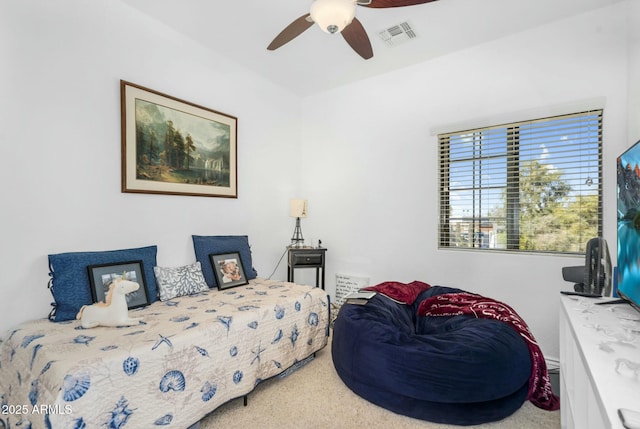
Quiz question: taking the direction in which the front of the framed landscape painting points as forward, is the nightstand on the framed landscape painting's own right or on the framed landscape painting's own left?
on the framed landscape painting's own left

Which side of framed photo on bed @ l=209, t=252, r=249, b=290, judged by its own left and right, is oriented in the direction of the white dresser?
front

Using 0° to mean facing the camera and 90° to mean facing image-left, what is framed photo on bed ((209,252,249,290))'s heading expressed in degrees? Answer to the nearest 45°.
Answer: approximately 315°

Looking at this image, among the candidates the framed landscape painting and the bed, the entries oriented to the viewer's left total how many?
0

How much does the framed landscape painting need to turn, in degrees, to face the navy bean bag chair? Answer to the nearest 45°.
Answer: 0° — it already faces it

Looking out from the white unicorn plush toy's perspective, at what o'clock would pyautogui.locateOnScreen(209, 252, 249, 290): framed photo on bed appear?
The framed photo on bed is roughly at 11 o'clock from the white unicorn plush toy.

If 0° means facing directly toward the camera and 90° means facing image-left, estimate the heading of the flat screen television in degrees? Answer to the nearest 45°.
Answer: approximately 90°

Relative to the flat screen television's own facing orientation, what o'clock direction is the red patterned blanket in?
The red patterned blanket is roughly at 1 o'clock from the flat screen television.
